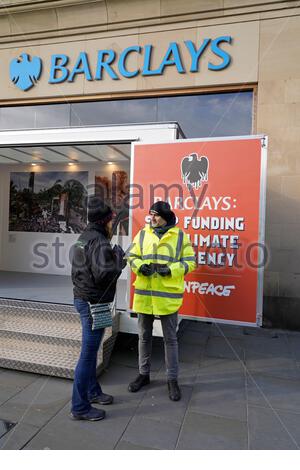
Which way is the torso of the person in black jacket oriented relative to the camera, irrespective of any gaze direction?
to the viewer's right

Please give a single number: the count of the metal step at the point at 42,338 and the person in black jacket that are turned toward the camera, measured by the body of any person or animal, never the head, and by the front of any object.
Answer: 1

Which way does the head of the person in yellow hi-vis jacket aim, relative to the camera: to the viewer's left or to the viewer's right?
to the viewer's left

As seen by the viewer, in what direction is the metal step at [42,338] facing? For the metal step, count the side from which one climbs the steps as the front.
toward the camera

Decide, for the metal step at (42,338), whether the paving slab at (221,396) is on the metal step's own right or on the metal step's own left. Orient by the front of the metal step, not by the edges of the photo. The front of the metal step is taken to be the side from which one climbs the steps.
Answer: on the metal step's own left

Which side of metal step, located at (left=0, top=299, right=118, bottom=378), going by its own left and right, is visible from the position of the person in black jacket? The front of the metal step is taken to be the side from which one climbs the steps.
front

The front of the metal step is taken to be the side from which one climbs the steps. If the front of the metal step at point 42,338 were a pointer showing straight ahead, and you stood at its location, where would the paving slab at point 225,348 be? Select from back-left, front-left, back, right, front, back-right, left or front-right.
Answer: left

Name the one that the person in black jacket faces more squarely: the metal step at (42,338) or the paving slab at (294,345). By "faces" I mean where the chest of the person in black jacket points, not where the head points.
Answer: the paving slab

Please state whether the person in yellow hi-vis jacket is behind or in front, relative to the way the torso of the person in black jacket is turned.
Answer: in front

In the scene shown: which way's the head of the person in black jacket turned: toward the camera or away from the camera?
away from the camera

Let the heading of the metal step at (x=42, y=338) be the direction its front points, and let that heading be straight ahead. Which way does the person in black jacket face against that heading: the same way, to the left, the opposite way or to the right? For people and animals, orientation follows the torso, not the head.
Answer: to the left
